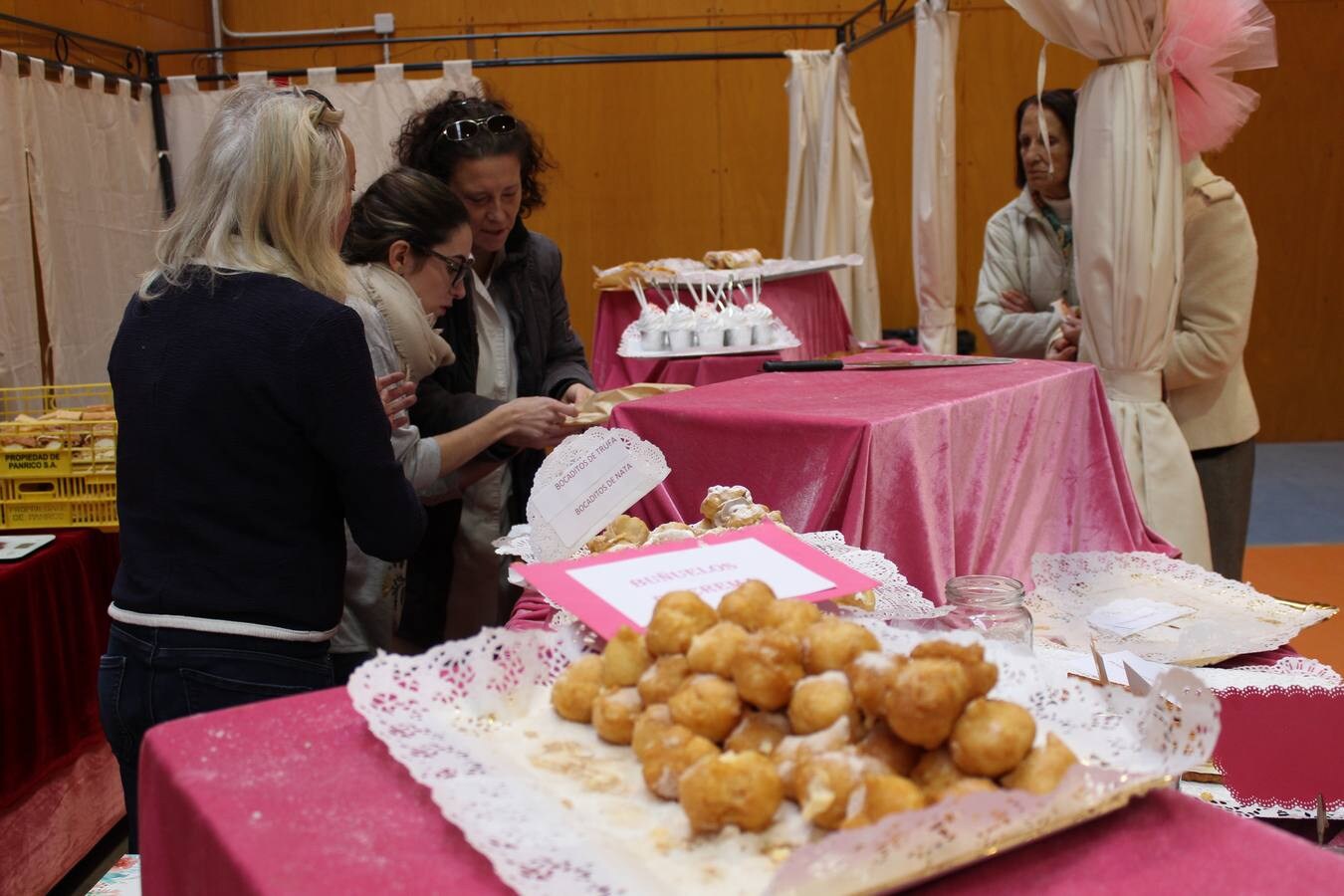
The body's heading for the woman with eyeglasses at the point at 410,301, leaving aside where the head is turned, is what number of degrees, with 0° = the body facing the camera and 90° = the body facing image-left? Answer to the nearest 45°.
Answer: approximately 270°

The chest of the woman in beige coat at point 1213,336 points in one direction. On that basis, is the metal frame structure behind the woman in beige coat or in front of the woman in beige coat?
in front

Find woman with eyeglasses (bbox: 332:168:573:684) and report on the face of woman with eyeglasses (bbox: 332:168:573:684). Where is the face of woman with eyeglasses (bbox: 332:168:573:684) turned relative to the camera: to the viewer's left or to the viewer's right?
to the viewer's right

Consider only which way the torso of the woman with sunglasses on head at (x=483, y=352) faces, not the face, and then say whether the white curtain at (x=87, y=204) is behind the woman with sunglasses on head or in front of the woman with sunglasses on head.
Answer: behind

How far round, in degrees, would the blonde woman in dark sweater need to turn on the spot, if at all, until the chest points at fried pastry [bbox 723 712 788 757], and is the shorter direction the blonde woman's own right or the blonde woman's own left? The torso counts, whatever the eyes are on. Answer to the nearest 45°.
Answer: approximately 135° to the blonde woman's own right

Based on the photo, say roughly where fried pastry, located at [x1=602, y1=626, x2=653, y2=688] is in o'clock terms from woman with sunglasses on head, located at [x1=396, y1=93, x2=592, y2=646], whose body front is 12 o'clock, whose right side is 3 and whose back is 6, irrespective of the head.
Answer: The fried pastry is roughly at 12 o'clock from the woman with sunglasses on head.

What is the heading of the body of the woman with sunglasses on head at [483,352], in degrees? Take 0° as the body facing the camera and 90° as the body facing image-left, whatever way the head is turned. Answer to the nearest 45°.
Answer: approximately 0°

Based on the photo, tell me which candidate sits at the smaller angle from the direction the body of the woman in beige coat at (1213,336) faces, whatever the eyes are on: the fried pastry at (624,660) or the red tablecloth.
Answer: the red tablecloth

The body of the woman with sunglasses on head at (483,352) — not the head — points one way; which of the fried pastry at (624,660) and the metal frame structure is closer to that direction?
the fried pastry

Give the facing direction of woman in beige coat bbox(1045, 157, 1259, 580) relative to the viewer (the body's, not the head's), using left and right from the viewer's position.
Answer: facing to the left of the viewer
